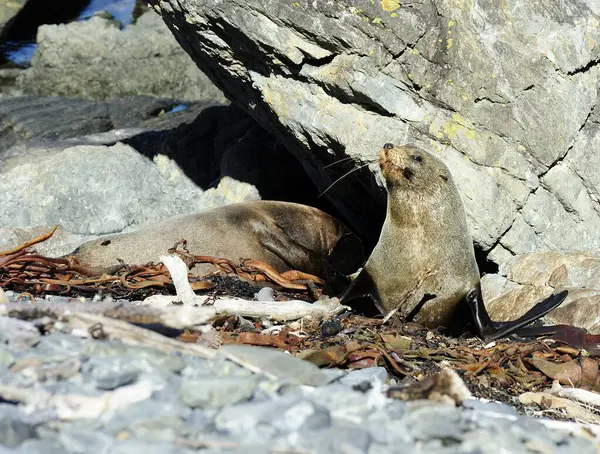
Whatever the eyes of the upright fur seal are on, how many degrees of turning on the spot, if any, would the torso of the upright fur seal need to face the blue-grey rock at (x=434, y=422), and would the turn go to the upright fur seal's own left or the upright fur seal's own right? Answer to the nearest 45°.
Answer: approximately 45° to the upright fur seal's own left

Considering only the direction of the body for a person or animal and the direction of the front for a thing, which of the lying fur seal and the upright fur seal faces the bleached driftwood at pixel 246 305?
the upright fur seal
